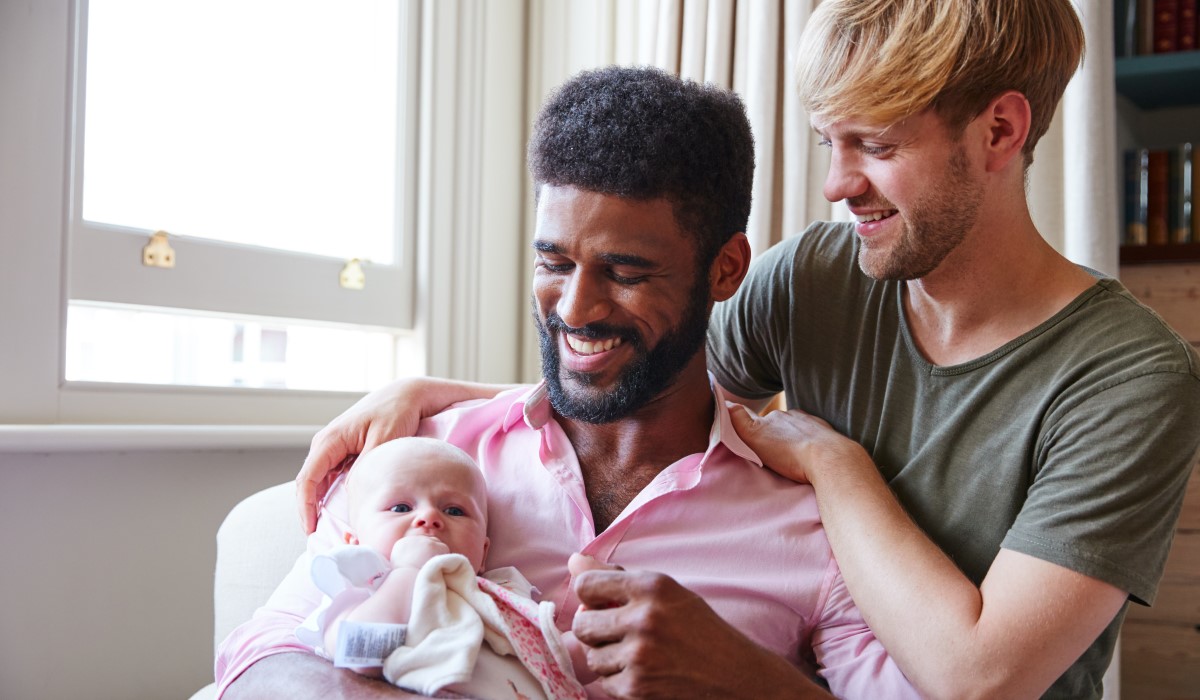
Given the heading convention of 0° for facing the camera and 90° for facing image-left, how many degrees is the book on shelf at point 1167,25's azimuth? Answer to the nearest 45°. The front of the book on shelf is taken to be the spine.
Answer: approximately 0°

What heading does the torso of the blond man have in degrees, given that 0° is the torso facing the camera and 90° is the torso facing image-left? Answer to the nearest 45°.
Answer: approximately 45°

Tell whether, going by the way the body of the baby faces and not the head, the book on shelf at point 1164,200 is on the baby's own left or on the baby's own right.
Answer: on the baby's own left

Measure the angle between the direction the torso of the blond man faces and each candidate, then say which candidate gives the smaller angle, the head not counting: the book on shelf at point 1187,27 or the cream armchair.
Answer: the cream armchair

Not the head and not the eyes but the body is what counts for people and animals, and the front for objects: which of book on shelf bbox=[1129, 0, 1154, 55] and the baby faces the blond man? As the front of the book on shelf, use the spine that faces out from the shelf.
the book on shelf

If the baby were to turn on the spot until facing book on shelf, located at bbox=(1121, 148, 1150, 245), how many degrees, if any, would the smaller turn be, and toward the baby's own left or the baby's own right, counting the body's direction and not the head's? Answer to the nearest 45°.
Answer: approximately 135° to the baby's own left
